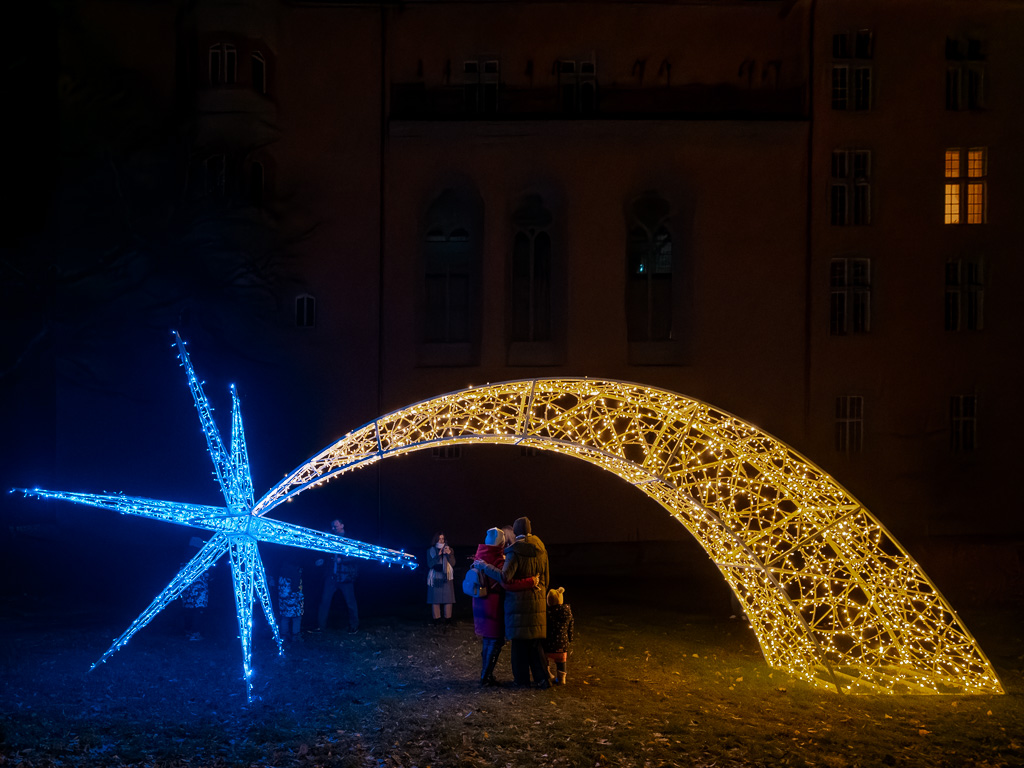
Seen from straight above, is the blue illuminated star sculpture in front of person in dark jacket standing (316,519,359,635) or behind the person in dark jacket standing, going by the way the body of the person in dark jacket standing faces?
in front

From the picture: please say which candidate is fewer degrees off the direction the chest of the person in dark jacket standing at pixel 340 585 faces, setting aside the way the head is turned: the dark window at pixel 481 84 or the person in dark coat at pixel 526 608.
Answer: the person in dark coat

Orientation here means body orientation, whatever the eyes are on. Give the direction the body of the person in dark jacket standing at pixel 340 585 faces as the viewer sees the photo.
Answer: toward the camera

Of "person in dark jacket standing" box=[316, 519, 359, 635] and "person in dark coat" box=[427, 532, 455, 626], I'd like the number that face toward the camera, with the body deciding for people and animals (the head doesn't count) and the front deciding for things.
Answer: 2

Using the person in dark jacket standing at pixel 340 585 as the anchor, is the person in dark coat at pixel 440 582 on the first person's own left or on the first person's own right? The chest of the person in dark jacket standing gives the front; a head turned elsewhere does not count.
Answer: on the first person's own left

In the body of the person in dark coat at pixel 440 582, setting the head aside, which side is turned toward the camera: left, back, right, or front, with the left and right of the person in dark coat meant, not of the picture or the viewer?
front

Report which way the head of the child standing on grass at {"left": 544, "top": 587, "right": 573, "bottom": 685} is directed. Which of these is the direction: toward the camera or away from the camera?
away from the camera

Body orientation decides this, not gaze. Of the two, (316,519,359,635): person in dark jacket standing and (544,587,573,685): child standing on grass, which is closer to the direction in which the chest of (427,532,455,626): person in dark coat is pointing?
the child standing on grass

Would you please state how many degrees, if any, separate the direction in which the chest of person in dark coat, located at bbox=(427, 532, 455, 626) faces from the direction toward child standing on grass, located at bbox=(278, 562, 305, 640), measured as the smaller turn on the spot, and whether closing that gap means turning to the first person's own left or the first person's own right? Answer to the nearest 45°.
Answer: approximately 45° to the first person's own right

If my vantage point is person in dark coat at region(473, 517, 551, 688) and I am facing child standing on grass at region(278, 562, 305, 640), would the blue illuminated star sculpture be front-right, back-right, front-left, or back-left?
front-left
